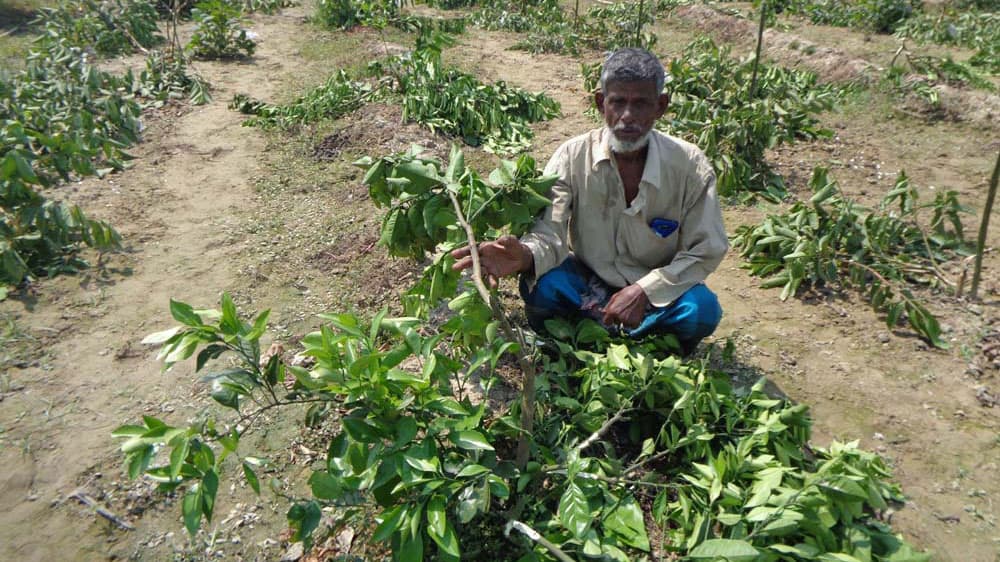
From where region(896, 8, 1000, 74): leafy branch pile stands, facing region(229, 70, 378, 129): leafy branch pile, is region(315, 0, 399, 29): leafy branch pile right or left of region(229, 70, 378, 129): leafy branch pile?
right

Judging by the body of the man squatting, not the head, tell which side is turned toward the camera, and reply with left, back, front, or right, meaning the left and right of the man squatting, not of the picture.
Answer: front

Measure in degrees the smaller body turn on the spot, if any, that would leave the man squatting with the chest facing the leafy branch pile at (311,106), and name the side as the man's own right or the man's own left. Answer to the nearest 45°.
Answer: approximately 135° to the man's own right

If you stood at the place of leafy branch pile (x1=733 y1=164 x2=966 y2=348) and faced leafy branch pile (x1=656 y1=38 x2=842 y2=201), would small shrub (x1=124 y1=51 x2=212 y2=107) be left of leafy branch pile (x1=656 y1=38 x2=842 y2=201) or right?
left

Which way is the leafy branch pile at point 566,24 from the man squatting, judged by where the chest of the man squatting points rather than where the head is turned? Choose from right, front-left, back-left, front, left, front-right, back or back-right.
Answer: back

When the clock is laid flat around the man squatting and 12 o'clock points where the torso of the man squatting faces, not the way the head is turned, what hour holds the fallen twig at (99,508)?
The fallen twig is roughly at 2 o'clock from the man squatting.

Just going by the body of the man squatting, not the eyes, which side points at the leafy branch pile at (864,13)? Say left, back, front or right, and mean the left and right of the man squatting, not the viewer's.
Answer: back

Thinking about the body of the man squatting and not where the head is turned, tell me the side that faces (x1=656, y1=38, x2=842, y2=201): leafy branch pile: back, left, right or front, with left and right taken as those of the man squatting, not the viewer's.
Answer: back

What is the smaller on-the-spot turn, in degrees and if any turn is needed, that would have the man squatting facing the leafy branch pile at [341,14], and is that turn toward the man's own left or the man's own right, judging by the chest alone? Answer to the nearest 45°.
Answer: approximately 135° to the man's own right

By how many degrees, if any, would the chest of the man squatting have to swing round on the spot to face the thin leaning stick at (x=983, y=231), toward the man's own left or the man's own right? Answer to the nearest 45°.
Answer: approximately 135° to the man's own left

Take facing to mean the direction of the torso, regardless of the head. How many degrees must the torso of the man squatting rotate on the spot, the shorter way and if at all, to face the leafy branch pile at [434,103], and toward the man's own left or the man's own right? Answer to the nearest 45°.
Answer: approximately 135° to the man's own right
